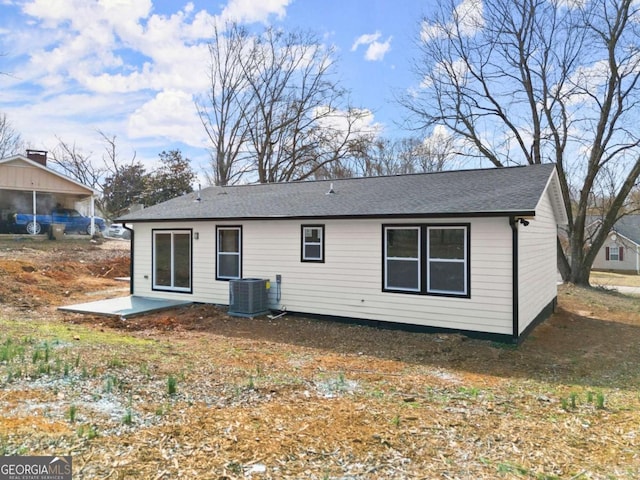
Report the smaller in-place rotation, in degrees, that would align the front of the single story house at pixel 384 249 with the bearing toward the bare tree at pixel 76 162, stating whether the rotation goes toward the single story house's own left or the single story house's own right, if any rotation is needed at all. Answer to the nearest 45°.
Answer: approximately 90° to the single story house's own left

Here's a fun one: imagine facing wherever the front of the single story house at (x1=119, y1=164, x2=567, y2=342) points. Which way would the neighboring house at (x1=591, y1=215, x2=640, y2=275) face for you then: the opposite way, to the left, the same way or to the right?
the opposite way

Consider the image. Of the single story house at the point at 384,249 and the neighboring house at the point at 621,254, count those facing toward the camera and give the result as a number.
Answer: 1

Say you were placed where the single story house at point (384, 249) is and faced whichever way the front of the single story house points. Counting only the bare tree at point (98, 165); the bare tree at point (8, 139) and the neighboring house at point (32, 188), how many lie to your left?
3

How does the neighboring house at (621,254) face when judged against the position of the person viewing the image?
facing the viewer

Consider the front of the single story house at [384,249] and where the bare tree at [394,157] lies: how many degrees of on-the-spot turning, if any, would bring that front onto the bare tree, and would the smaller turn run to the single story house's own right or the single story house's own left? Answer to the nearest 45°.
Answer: approximately 45° to the single story house's own left

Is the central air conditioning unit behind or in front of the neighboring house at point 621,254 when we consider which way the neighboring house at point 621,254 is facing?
in front

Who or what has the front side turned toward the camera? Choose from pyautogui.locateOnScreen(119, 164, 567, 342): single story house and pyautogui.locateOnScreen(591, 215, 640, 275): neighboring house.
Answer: the neighboring house

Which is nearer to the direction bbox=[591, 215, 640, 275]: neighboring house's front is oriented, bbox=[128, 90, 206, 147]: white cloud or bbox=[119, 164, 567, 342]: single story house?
the single story house

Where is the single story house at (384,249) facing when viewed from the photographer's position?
facing away from the viewer and to the right of the viewer

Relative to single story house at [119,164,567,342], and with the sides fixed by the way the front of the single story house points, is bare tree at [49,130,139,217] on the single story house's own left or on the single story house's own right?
on the single story house's own left

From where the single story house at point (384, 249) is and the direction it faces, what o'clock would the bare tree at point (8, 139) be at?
The bare tree is roughly at 9 o'clock from the single story house.

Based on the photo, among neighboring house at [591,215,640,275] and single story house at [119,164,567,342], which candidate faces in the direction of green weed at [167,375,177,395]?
the neighboring house

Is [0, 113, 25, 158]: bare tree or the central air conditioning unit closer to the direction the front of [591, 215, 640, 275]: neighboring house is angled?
the central air conditioning unit
